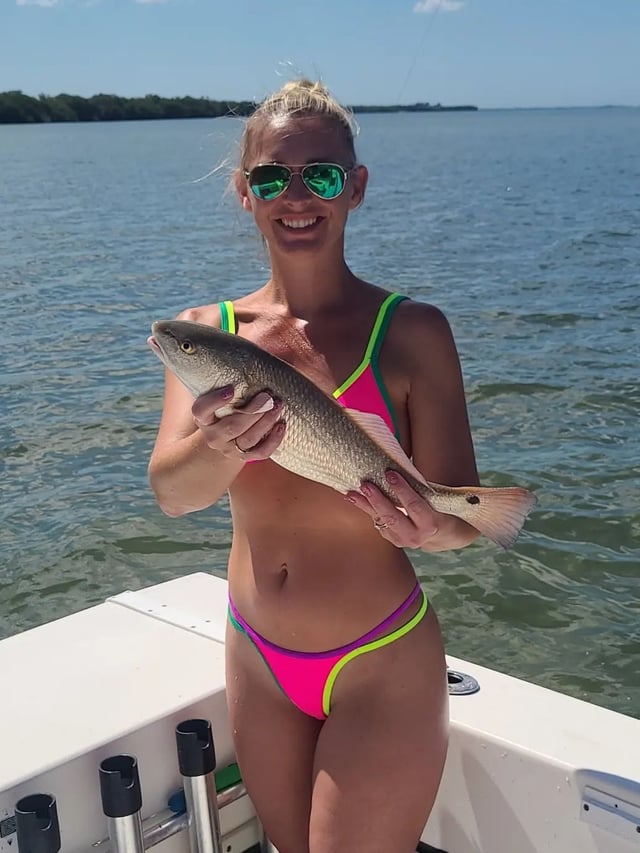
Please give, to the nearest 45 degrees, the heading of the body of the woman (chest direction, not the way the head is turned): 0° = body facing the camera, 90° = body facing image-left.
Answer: approximately 0°
